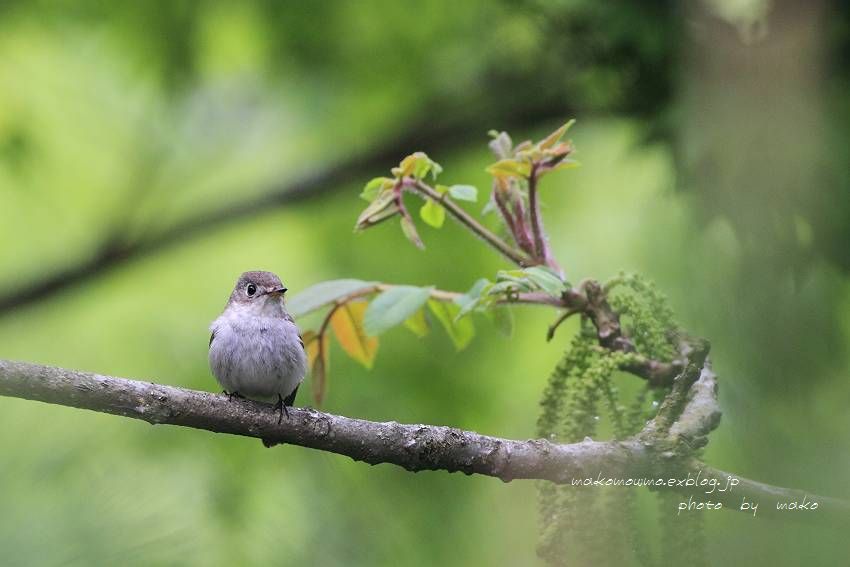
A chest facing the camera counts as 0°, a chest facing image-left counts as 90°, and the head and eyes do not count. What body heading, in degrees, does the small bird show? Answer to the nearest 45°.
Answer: approximately 0°
